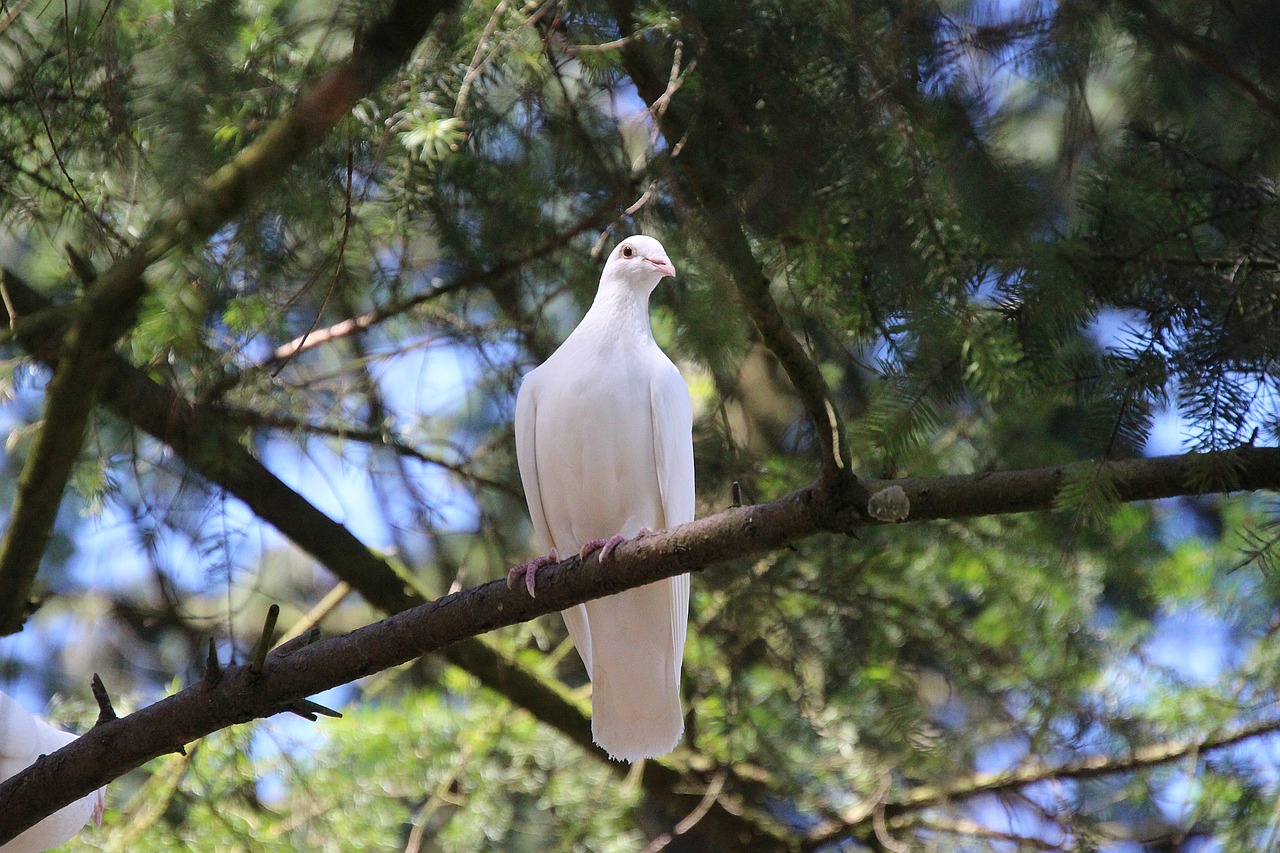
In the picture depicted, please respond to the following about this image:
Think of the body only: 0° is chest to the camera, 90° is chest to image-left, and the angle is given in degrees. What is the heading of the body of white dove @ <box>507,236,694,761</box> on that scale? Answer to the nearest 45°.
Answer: approximately 0°

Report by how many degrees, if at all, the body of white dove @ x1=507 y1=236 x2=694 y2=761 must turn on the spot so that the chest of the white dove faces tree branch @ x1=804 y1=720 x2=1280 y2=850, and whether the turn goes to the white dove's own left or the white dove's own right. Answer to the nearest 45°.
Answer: approximately 135° to the white dove's own left

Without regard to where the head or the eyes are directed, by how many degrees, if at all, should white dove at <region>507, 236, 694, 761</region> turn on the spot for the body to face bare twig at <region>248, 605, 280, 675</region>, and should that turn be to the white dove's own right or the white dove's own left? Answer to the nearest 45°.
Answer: approximately 45° to the white dove's own right
